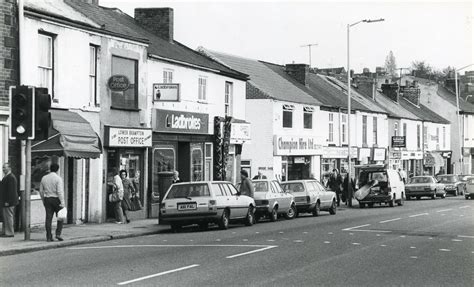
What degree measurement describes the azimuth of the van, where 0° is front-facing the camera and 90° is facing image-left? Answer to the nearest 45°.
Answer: approximately 225°

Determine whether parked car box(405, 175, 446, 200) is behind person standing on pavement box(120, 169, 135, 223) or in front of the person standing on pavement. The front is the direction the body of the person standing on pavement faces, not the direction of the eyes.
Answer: behind

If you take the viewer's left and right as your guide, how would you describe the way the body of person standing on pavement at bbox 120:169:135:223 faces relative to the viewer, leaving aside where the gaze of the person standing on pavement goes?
facing the viewer and to the left of the viewer

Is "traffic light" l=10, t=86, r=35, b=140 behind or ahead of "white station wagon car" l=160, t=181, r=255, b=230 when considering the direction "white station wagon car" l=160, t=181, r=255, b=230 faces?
behind

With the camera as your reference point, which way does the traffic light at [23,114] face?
facing the viewer

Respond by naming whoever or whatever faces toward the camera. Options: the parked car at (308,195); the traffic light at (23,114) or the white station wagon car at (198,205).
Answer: the traffic light

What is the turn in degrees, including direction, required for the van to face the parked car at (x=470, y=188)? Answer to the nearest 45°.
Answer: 0° — it already faces it

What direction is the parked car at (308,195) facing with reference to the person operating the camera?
facing away from the viewer and to the right of the viewer

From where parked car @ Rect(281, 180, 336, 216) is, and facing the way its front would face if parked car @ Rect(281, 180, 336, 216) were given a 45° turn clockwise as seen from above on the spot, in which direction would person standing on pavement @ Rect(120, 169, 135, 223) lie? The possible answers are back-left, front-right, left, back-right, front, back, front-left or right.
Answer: back-right

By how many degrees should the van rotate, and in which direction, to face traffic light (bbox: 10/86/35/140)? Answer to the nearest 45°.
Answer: approximately 135° to its right

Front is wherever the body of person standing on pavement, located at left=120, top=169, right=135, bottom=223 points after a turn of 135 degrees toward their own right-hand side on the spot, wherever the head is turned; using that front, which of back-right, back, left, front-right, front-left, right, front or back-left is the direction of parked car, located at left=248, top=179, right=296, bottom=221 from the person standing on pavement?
right

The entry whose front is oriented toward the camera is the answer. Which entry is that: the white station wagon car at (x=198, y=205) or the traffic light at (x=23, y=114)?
the traffic light

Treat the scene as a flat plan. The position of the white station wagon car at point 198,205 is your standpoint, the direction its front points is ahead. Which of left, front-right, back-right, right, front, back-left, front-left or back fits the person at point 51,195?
back

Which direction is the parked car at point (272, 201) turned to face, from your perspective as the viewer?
facing away from the viewer and to the right of the viewer
